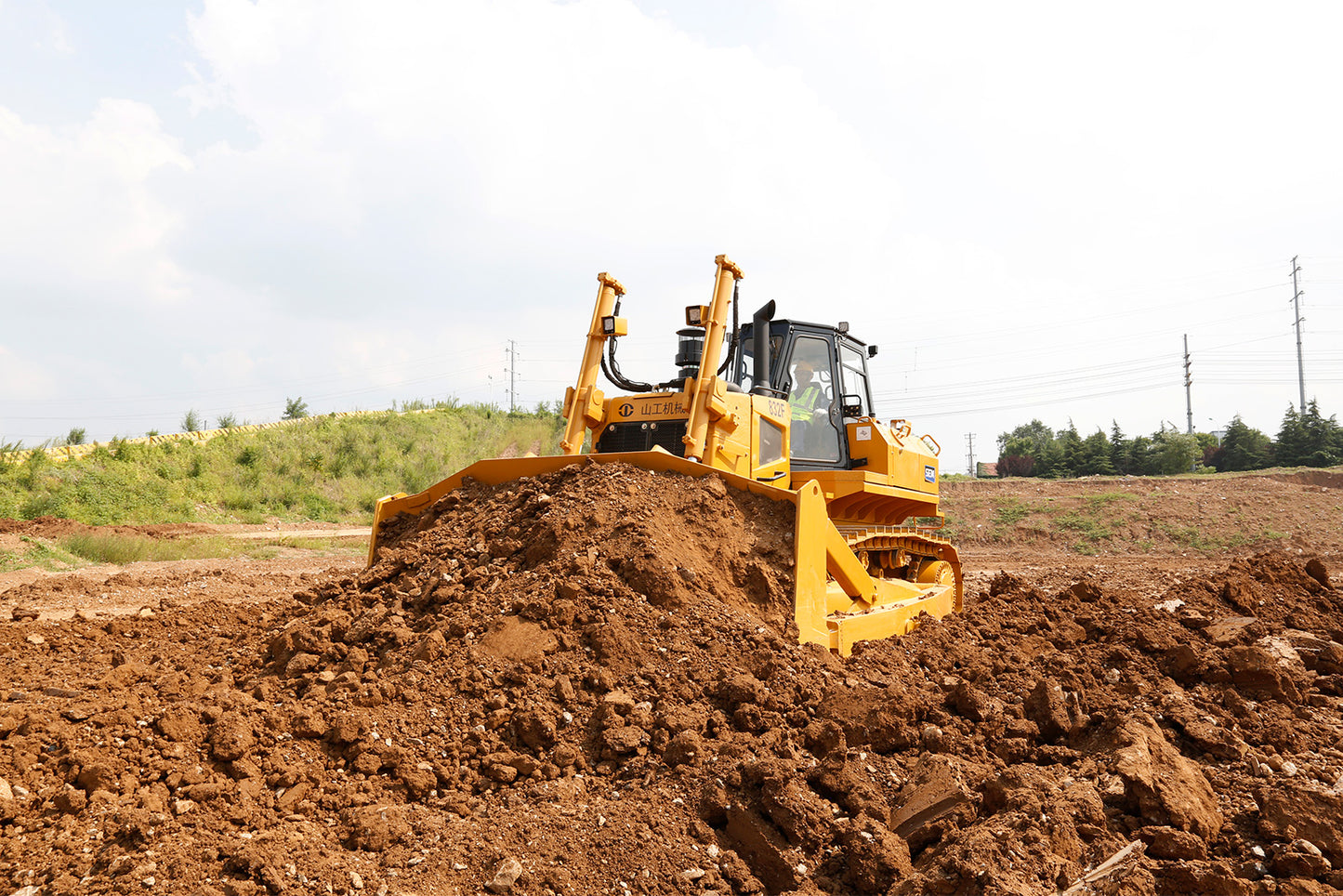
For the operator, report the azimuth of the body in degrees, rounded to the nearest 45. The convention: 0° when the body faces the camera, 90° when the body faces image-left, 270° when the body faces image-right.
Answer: approximately 45°

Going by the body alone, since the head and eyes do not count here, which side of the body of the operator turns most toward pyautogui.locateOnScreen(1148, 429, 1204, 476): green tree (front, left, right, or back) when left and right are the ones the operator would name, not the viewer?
back

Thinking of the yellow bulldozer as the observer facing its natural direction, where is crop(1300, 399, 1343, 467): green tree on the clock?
The green tree is roughly at 6 o'clock from the yellow bulldozer.

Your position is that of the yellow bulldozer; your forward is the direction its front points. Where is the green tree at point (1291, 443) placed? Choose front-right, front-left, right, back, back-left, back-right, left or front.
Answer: back

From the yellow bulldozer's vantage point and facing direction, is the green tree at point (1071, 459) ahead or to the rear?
to the rear

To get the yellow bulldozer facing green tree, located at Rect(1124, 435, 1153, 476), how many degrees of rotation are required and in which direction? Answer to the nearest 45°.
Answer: approximately 180°

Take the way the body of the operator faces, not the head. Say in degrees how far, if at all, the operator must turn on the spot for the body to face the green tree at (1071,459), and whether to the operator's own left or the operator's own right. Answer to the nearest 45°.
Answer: approximately 135° to the operator's own right

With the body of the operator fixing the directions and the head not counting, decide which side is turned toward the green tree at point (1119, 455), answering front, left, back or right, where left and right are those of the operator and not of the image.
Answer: back

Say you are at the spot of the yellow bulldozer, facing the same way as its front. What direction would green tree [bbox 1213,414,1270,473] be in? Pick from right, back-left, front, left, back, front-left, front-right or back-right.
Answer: back

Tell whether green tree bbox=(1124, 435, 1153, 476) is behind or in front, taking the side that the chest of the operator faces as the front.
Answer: behind
